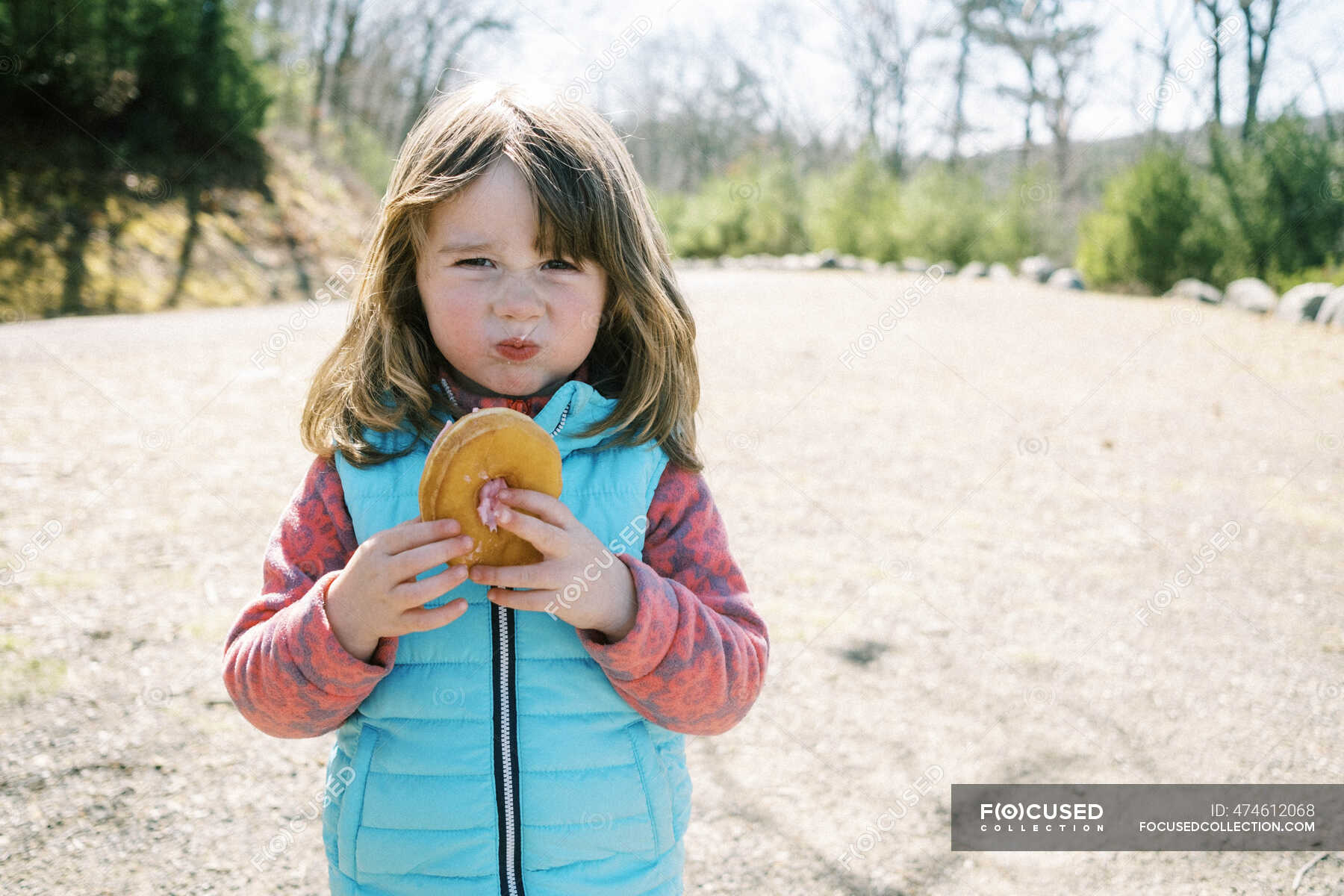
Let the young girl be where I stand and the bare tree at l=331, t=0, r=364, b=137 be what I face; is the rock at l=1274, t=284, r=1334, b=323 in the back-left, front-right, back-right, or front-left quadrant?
front-right

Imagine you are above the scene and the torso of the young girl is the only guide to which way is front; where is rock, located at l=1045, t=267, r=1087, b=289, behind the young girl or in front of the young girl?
behind

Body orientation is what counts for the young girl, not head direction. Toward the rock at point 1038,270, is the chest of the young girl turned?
no

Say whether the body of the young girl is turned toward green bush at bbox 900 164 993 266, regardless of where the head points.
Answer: no

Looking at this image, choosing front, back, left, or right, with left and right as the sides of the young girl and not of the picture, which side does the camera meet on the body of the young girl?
front

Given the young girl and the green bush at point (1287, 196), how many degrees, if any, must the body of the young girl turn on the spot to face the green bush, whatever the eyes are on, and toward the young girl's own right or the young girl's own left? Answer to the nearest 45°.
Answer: approximately 135° to the young girl's own left

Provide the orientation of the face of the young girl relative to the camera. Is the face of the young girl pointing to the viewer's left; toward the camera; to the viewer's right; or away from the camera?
toward the camera

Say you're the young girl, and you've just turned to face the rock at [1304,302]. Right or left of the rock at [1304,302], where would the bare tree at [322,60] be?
left

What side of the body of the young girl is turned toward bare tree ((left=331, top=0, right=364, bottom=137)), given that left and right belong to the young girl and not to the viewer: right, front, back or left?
back

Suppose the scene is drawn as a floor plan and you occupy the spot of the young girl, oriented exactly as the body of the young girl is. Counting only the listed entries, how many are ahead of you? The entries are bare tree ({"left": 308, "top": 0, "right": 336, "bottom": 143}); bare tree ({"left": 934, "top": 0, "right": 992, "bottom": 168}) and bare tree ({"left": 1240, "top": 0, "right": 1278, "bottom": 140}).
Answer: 0

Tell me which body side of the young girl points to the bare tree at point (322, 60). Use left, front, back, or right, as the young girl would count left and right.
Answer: back

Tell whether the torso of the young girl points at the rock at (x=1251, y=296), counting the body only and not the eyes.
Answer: no
